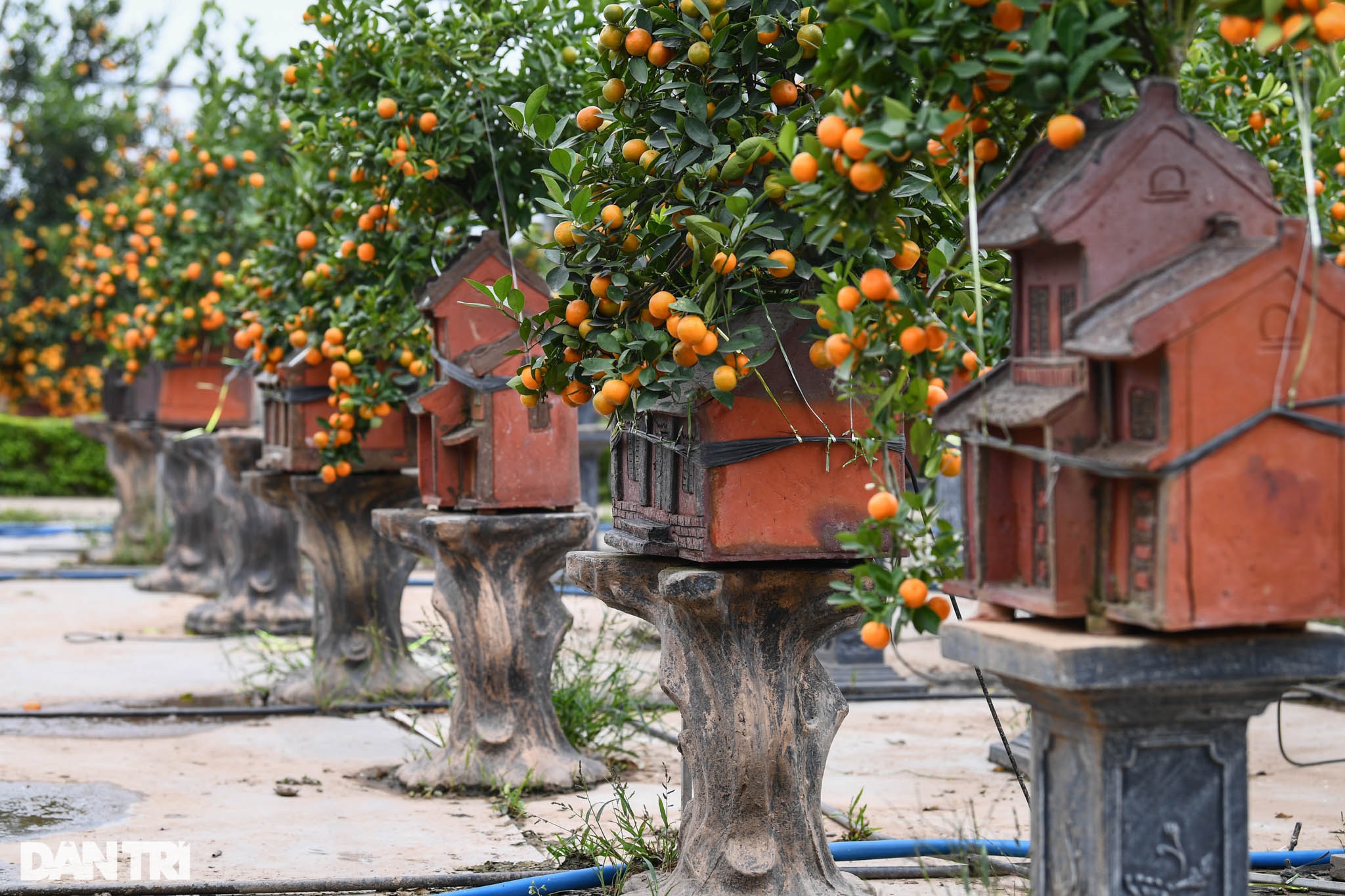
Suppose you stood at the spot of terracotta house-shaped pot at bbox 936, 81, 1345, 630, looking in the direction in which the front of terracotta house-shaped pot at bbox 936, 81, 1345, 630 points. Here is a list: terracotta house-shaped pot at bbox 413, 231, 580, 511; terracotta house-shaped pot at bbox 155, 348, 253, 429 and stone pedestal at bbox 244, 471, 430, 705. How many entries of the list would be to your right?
3

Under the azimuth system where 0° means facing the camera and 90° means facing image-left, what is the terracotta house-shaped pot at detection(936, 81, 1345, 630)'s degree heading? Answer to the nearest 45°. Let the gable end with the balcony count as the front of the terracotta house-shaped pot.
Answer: approximately 45°

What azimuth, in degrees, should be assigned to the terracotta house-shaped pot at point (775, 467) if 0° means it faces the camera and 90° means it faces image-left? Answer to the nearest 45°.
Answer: approximately 45°

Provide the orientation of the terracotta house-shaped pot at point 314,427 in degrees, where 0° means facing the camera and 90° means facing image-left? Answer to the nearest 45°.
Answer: approximately 45°

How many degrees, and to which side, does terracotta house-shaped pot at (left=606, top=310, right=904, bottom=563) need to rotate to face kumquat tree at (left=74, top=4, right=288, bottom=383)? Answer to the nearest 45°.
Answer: approximately 90° to its right
